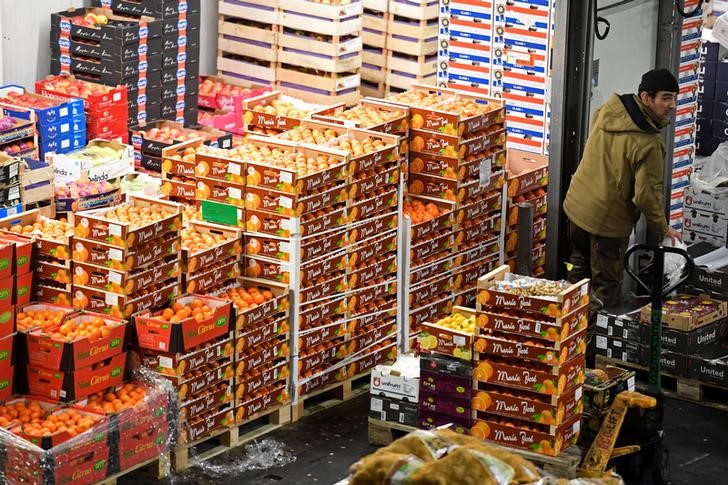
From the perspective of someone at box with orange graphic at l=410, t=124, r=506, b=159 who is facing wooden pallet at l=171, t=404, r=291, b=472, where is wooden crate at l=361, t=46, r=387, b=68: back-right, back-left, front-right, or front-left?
back-right

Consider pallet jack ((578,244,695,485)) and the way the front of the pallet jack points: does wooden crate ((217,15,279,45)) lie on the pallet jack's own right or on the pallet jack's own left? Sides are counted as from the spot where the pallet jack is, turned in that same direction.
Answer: on the pallet jack's own right

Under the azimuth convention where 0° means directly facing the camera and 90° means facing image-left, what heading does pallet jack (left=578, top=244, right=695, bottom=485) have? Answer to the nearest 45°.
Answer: approximately 45°

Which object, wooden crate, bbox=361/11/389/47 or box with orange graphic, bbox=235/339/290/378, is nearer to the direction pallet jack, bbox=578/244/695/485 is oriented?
the box with orange graphic

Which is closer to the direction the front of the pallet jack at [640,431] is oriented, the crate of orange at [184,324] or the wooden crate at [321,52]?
the crate of orange

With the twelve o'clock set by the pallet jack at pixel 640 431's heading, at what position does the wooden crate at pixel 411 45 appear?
The wooden crate is roughly at 4 o'clock from the pallet jack.

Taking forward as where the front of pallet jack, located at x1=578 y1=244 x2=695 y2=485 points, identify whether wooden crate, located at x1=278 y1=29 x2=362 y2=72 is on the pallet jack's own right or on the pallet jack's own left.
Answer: on the pallet jack's own right

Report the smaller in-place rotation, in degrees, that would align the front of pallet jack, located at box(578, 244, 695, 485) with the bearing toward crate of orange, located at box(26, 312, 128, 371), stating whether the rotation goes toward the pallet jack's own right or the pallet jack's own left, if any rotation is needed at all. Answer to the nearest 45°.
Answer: approximately 45° to the pallet jack's own right

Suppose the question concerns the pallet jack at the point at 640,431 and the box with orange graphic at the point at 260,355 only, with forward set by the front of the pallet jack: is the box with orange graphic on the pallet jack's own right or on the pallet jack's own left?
on the pallet jack's own right

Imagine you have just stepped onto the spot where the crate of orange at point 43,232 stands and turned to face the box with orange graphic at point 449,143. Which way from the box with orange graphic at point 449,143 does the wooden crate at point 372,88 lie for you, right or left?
left

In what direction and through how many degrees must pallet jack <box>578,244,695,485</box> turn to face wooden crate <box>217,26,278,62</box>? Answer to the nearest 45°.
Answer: approximately 90° to its right

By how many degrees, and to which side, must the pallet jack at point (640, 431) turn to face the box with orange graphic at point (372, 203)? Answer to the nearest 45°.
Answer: approximately 90° to its right
